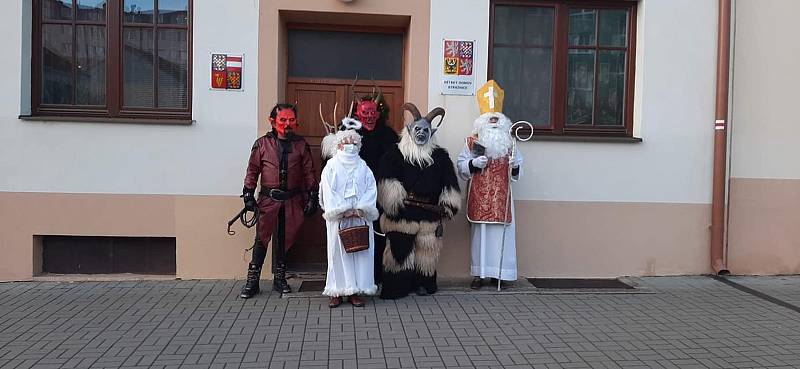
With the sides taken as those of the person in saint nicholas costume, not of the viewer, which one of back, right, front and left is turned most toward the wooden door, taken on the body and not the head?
right

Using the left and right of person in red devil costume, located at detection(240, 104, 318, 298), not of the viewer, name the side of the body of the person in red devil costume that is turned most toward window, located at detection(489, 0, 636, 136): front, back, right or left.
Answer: left

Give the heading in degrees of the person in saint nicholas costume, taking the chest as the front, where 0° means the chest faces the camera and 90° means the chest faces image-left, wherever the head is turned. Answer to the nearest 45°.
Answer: approximately 0°

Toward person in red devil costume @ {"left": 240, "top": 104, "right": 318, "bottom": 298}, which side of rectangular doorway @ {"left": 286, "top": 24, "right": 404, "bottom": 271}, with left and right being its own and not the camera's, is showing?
front

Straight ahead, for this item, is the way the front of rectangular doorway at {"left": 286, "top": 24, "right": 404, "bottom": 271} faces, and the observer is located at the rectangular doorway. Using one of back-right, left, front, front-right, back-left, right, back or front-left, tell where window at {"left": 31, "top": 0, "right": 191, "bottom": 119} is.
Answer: right

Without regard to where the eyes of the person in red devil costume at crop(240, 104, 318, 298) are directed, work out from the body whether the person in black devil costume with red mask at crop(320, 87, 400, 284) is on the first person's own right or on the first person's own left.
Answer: on the first person's own left

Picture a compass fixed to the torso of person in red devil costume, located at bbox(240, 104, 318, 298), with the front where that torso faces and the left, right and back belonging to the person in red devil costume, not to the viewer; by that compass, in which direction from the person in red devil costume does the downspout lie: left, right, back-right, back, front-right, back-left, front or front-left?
left

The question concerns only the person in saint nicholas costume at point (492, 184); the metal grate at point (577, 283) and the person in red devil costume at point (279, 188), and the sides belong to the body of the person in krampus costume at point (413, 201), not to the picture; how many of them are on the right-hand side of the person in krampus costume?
1

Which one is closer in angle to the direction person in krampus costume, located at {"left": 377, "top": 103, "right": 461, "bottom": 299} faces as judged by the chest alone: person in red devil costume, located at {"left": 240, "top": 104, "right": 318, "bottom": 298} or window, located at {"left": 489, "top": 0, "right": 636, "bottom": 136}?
the person in red devil costume

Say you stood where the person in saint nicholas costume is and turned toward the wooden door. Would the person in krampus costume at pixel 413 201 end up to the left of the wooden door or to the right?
left
